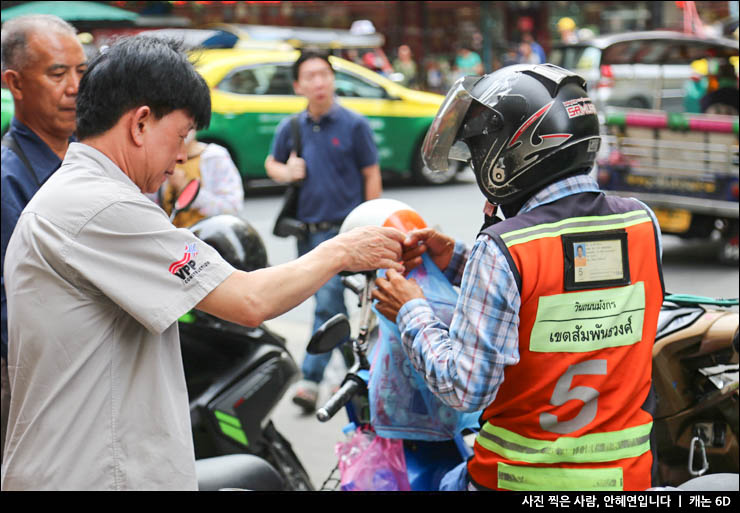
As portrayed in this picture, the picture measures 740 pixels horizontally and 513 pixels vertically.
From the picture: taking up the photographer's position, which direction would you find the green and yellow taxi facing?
facing to the right of the viewer

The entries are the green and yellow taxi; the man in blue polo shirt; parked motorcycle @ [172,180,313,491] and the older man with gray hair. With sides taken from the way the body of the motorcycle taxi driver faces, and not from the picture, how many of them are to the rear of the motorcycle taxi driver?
0

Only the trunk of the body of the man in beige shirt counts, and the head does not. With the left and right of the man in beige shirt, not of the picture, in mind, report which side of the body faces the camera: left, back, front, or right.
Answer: right

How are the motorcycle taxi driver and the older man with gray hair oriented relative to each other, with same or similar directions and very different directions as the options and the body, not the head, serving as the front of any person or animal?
very different directions

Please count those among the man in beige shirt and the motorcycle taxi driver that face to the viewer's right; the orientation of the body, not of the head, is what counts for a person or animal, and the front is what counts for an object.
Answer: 1

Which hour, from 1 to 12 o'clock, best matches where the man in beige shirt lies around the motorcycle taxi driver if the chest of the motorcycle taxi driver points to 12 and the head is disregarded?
The man in beige shirt is roughly at 10 o'clock from the motorcycle taxi driver.

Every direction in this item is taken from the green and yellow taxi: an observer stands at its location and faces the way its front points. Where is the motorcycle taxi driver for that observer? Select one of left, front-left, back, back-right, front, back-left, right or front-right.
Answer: right

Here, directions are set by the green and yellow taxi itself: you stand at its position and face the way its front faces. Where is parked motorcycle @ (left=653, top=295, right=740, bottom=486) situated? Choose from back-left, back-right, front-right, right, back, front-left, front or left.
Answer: right

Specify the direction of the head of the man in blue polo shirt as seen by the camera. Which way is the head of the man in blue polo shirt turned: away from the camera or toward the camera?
toward the camera

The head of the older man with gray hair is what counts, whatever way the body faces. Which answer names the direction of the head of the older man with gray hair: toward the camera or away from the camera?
toward the camera

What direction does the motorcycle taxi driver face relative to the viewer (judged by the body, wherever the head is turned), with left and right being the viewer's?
facing away from the viewer and to the left of the viewer

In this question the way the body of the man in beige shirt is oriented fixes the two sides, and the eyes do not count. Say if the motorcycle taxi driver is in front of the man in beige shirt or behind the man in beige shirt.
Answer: in front

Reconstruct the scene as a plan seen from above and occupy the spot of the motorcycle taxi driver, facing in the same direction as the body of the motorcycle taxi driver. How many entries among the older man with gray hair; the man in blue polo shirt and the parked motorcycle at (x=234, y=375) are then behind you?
0

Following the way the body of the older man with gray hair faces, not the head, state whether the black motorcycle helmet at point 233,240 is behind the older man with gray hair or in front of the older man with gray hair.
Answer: in front
